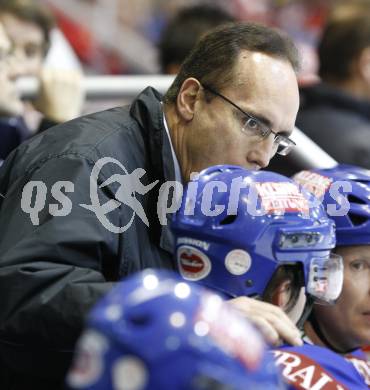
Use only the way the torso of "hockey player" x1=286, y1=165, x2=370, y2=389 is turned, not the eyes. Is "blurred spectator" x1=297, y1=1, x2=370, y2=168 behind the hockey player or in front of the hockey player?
behind

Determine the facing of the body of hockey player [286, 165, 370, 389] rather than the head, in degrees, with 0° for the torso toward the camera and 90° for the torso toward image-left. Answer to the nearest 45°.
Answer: approximately 315°

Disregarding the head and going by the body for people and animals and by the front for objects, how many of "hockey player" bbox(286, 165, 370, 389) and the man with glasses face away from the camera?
0

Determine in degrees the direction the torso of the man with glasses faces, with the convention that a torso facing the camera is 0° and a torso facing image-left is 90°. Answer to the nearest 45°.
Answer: approximately 315°
